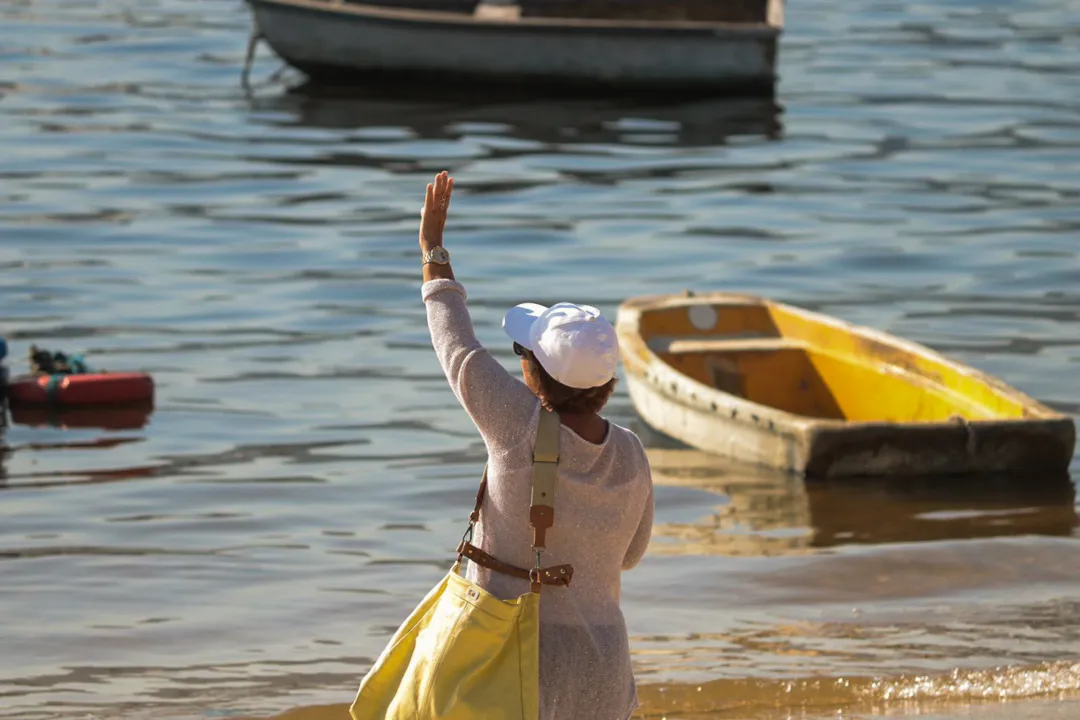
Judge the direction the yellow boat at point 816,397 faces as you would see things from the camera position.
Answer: facing away from the viewer and to the left of the viewer

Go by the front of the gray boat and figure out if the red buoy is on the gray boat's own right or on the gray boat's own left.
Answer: on the gray boat's own left

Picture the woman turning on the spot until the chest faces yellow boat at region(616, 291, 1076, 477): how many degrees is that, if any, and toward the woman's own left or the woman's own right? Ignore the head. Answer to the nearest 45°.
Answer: approximately 45° to the woman's own right

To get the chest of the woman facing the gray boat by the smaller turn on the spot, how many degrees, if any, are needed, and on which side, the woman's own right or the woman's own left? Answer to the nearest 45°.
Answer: approximately 45° to the woman's own right

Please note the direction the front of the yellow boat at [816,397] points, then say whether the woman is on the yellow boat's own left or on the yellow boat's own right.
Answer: on the yellow boat's own left

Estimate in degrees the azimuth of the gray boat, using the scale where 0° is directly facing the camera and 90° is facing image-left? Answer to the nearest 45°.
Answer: approximately 90°

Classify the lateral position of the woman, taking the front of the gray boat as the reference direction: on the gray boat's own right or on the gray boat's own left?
on the gray boat's own left

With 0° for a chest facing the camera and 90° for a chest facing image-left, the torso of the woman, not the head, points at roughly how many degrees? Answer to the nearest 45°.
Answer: approximately 135°
